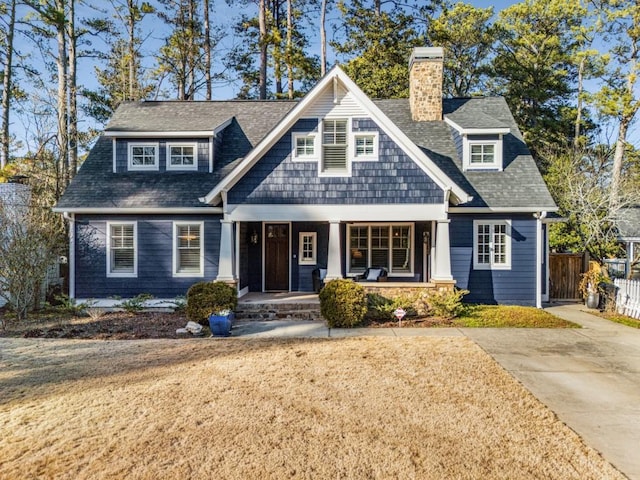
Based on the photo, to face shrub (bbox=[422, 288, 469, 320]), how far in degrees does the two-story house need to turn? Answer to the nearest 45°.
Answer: approximately 45° to its left

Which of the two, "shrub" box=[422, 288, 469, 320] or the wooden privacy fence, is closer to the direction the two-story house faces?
the shrub

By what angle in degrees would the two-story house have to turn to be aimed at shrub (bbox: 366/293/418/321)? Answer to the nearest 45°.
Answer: approximately 45° to its left

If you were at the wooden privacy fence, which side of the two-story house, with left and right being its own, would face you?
left

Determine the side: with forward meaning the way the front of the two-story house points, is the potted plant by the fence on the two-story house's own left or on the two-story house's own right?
on the two-story house's own left

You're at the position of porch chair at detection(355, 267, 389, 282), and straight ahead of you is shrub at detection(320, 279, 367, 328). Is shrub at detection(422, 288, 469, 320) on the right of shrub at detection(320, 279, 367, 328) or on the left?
left

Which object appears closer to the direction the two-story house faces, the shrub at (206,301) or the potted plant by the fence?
the shrub

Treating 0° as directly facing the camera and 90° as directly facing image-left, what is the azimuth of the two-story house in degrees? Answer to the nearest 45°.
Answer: approximately 0°

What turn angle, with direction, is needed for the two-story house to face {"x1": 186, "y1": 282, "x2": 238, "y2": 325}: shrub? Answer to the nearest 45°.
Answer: approximately 45° to its right
